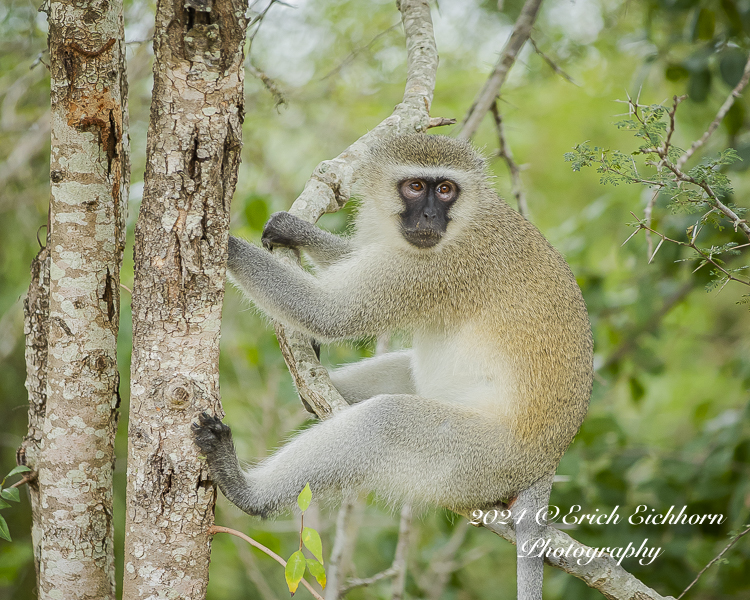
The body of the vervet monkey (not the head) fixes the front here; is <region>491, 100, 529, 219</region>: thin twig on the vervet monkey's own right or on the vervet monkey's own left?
on the vervet monkey's own right

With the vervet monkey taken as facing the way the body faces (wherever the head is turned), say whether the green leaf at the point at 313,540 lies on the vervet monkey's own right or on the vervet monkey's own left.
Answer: on the vervet monkey's own left

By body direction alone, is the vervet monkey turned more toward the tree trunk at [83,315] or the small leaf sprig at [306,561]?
the tree trunk

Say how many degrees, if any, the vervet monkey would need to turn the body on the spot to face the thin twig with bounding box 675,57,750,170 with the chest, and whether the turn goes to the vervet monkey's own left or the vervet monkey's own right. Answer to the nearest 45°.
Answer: approximately 135° to the vervet monkey's own left

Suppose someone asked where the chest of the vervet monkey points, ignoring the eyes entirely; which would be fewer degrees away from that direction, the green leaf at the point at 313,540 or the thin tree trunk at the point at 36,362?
the thin tree trunk

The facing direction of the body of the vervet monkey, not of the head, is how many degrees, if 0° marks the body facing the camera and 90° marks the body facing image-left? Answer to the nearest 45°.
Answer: approximately 90°

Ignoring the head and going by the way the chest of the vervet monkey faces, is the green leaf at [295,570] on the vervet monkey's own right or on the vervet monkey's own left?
on the vervet monkey's own left

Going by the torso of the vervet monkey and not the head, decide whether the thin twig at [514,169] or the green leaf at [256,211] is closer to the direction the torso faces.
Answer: the green leaf
